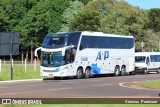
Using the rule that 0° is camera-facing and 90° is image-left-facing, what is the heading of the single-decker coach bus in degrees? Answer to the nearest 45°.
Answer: approximately 45°
